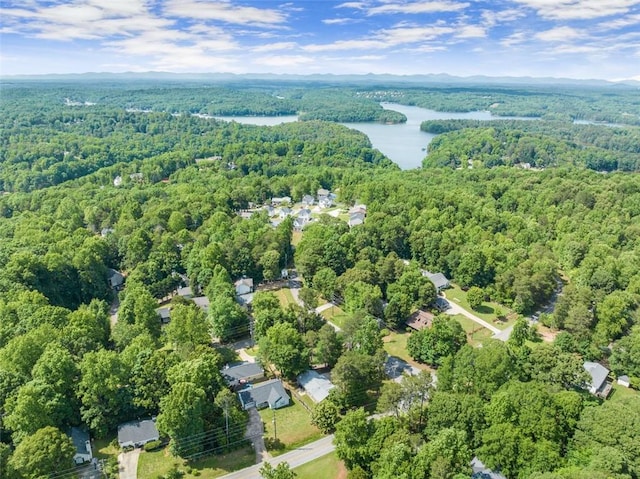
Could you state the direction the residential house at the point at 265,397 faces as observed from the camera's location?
facing the viewer

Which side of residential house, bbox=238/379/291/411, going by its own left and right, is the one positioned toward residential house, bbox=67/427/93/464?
right

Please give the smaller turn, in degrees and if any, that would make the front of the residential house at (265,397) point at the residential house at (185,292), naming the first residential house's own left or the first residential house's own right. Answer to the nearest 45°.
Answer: approximately 135° to the first residential house's own right

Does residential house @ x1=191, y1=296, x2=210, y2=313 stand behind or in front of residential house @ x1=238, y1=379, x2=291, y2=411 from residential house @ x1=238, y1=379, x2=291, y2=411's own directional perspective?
behind

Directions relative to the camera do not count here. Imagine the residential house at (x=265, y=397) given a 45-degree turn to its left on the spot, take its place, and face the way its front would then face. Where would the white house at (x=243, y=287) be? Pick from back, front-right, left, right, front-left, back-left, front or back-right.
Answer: back-left

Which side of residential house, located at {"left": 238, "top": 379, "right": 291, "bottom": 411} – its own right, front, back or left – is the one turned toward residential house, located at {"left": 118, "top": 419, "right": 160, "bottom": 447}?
right

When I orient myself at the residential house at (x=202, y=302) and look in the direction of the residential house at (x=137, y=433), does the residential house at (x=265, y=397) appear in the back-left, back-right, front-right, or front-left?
front-left

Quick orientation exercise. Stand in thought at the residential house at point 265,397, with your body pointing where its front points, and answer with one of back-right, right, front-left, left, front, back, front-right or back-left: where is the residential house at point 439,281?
back-left

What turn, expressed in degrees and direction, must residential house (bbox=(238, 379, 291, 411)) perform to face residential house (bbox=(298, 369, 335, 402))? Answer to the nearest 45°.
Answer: approximately 90° to its left

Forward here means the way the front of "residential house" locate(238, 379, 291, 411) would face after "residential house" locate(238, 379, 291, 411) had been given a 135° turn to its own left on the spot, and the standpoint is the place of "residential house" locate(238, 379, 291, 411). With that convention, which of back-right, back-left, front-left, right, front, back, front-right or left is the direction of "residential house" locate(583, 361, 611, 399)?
front-right

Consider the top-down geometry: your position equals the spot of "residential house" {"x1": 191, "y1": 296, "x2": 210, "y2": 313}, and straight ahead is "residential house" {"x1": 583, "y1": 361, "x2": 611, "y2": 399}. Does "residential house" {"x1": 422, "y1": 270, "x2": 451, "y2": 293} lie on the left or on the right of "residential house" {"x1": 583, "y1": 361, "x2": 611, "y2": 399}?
left

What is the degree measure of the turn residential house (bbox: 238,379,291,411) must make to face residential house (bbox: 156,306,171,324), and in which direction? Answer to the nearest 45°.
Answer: approximately 135° to its right

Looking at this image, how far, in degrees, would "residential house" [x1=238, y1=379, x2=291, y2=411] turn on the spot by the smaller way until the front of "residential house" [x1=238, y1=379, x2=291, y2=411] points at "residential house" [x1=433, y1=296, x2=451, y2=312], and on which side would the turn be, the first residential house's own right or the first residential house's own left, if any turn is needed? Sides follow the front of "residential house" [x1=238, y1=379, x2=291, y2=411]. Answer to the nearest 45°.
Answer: approximately 135° to the first residential house's own left

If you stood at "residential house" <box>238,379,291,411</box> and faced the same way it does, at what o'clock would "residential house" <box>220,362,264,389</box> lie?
"residential house" <box>220,362,264,389</box> is roughly at 5 o'clock from "residential house" <box>238,379,291,411</box>.

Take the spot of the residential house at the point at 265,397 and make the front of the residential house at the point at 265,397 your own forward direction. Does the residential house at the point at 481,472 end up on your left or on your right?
on your left

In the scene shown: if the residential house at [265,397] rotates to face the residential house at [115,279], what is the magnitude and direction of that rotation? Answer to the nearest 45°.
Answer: approximately 135° to its right
